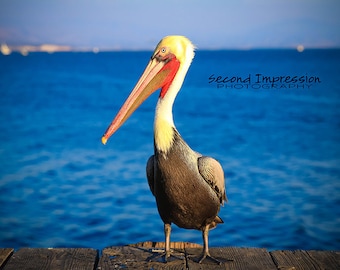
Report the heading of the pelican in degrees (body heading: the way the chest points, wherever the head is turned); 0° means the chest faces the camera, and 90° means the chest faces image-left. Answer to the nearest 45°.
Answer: approximately 45°
